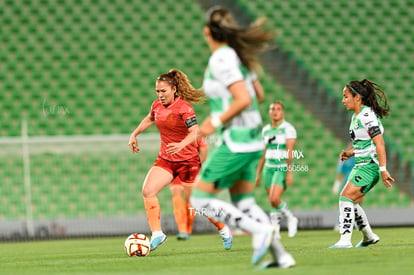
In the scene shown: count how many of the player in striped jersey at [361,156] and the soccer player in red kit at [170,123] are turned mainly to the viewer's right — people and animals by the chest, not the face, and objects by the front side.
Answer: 0

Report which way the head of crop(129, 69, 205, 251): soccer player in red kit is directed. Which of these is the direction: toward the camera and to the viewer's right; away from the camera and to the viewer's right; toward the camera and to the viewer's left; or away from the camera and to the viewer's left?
toward the camera and to the viewer's left

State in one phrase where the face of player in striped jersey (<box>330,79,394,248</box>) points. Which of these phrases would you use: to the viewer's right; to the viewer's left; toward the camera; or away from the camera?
to the viewer's left

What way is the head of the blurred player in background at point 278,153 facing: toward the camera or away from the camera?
toward the camera

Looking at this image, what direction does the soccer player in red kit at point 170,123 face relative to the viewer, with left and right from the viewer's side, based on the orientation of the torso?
facing the viewer and to the left of the viewer

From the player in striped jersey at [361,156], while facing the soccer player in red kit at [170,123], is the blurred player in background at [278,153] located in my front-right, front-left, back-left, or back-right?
front-right

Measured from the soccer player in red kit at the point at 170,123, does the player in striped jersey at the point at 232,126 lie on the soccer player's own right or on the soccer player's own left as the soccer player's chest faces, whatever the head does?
on the soccer player's own left

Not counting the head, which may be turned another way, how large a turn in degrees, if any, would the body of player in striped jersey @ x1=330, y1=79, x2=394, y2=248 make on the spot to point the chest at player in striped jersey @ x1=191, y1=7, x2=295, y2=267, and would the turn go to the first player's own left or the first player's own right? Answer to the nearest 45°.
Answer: approximately 90° to the first player's own left

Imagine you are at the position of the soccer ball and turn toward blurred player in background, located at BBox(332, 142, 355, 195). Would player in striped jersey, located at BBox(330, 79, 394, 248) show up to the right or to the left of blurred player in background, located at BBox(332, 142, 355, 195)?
right

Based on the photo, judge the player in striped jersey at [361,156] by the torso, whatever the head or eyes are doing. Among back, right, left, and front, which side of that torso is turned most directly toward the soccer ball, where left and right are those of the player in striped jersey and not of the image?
front

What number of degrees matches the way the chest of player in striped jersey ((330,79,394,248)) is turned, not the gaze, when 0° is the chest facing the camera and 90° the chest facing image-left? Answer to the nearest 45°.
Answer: approximately 90°

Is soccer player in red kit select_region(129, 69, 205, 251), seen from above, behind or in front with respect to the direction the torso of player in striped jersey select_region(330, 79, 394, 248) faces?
in front

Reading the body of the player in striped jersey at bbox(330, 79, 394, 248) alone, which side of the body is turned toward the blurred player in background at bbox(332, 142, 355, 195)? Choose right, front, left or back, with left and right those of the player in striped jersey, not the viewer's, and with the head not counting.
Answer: right
